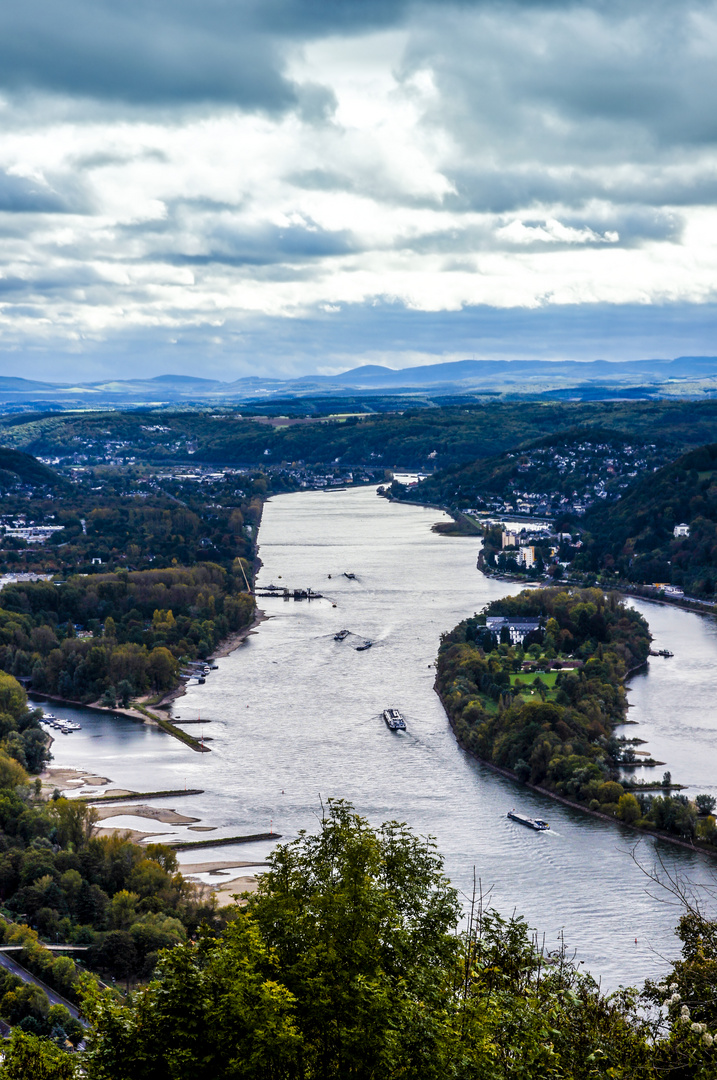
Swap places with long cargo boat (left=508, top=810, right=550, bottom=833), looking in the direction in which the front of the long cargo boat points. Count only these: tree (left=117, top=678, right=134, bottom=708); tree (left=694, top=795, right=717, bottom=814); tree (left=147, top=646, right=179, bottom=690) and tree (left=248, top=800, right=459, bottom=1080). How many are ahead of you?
2

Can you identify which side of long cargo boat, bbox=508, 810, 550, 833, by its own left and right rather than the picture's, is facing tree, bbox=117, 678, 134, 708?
front

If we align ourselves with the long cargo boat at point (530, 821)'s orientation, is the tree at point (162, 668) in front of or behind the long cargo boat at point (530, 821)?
in front

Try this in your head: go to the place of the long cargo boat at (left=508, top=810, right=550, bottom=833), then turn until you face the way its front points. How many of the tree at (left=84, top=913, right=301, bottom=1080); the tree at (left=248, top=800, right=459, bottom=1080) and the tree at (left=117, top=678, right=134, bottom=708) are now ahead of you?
1

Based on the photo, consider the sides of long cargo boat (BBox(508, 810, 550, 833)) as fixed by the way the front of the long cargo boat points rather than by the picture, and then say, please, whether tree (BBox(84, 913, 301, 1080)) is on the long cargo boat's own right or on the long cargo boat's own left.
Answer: on the long cargo boat's own left

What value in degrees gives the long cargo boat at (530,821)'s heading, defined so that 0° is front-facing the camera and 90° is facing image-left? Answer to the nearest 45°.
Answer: approximately 135°

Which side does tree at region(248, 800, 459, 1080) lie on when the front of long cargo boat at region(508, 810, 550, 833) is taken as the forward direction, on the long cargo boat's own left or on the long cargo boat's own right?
on the long cargo boat's own left

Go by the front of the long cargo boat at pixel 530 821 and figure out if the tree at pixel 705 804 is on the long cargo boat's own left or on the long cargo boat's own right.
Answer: on the long cargo boat's own right

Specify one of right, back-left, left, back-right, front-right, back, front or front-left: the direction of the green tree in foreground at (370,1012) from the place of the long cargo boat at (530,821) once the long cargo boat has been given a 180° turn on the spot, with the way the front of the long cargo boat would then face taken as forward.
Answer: front-right

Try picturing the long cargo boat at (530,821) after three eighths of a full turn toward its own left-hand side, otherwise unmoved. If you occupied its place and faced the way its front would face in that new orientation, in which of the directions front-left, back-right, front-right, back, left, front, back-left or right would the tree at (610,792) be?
back-left

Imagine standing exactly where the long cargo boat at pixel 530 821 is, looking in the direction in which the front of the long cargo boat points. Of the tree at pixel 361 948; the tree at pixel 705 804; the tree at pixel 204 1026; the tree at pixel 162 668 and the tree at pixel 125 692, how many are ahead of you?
2

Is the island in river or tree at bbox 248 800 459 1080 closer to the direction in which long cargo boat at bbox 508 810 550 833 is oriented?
the island in river

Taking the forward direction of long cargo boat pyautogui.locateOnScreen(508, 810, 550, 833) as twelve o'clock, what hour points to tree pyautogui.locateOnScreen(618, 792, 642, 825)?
The tree is roughly at 4 o'clock from the long cargo boat.
